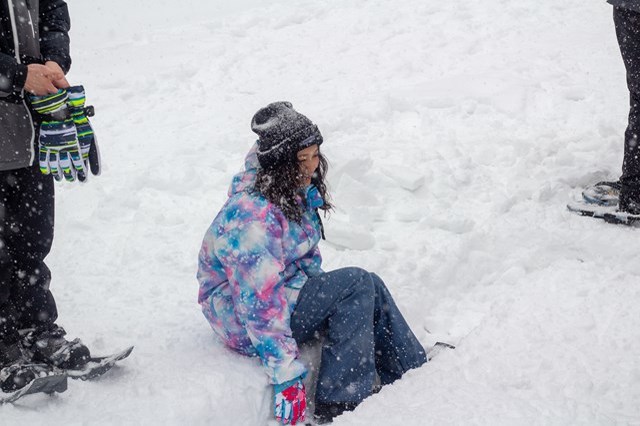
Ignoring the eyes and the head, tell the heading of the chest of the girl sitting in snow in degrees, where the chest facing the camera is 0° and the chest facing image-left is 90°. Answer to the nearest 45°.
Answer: approximately 270°
